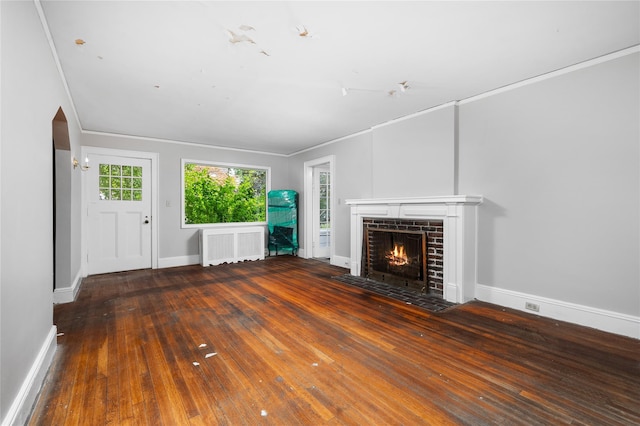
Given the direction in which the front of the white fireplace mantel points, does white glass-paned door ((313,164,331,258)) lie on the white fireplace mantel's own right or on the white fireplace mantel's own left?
on the white fireplace mantel's own right

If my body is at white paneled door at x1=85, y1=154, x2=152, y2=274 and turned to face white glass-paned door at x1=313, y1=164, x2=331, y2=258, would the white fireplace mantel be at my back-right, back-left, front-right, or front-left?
front-right

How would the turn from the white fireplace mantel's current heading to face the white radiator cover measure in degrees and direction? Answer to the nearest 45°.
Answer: approximately 45° to its right

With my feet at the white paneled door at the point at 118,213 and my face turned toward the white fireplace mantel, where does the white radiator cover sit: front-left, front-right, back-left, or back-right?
front-left

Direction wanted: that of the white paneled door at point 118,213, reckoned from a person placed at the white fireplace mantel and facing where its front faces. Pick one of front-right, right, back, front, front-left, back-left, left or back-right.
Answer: front-right
